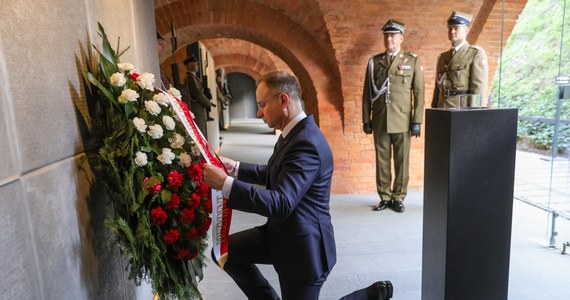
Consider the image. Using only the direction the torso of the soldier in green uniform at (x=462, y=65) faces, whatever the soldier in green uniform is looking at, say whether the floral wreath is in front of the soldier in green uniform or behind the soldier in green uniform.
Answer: in front

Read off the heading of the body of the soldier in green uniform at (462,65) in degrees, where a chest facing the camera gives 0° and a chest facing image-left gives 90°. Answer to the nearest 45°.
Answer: approximately 45°

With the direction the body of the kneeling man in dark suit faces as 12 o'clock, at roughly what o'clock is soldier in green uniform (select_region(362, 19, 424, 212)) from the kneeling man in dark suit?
The soldier in green uniform is roughly at 4 o'clock from the kneeling man in dark suit.

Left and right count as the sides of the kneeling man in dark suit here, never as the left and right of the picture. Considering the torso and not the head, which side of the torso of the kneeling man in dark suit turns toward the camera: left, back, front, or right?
left

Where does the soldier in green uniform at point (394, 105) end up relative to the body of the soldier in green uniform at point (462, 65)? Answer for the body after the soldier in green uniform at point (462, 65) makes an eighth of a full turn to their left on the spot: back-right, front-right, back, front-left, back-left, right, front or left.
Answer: right

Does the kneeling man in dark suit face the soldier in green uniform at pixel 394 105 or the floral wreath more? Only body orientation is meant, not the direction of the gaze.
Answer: the floral wreath

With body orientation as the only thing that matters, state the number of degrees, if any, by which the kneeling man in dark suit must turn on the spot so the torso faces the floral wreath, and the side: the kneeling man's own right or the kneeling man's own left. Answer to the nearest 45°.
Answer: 0° — they already face it

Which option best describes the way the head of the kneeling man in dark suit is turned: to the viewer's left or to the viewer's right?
to the viewer's left

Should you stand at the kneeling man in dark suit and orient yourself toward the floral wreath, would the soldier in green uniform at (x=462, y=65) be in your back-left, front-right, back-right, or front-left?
back-right

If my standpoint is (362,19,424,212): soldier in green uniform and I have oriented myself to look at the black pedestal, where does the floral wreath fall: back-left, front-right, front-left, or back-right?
front-right

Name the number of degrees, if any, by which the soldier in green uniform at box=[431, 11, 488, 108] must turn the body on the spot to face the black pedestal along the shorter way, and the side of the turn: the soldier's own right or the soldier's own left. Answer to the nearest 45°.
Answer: approximately 45° to the soldier's own left

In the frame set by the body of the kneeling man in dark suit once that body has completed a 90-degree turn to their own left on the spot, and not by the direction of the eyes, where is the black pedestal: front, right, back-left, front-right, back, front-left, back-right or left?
left

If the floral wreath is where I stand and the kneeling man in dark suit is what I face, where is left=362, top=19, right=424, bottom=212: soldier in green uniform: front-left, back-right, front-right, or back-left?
front-left

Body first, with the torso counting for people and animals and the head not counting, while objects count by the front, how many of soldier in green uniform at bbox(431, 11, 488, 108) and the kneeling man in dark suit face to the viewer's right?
0

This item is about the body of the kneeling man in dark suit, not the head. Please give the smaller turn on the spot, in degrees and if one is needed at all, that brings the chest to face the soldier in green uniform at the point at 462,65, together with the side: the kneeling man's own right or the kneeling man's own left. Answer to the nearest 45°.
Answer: approximately 135° to the kneeling man's own right
